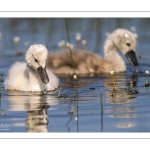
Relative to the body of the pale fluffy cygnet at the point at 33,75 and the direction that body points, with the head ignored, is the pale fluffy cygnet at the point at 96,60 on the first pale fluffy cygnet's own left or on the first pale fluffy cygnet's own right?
on the first pale fluffy cygnet's own left

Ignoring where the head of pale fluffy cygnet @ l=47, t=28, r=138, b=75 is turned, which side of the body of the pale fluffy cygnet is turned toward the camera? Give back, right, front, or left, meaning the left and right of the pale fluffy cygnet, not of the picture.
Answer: right

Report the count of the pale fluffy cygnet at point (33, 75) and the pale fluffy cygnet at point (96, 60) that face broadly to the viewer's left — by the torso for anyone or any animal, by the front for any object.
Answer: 0

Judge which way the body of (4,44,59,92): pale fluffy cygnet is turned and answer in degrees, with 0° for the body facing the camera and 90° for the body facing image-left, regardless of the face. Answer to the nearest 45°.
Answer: approximately 315°
